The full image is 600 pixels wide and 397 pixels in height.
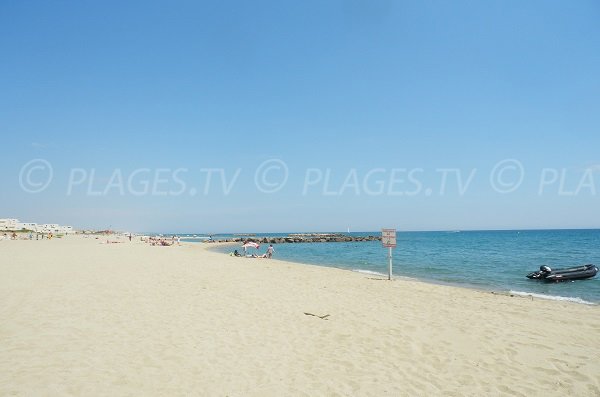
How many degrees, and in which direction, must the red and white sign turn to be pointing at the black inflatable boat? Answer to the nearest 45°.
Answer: approximately 135° to its left

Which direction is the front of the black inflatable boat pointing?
to the viewer's right

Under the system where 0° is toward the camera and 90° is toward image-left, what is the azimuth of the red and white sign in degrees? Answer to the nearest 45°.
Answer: approximately 0°

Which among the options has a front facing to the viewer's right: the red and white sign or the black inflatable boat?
the black inflatable boat

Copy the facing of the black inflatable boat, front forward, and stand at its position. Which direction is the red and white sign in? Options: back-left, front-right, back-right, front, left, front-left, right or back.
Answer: back-right

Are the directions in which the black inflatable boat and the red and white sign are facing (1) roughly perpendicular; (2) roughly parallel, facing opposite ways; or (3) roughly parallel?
roughly perpendicular

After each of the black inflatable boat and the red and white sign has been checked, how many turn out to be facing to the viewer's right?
1
